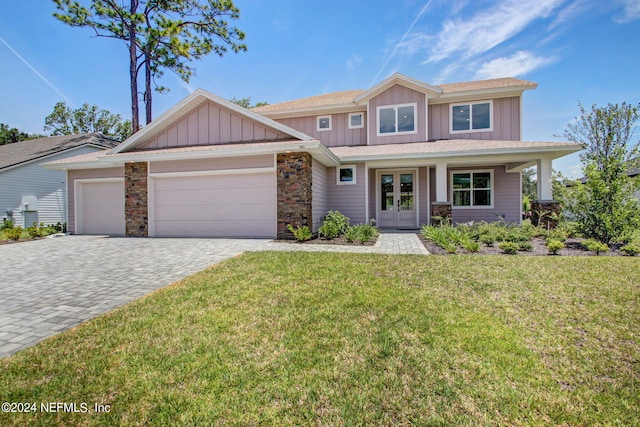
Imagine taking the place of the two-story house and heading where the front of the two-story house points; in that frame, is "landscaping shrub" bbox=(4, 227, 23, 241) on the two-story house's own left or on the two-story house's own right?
on the two-story house's own right

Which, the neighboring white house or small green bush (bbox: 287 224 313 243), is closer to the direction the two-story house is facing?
the small green bush

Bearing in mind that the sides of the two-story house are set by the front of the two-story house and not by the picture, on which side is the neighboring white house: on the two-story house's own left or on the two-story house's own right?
on the two-story house's own right

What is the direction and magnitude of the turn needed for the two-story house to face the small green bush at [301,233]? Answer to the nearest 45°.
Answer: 0° — it already faces it

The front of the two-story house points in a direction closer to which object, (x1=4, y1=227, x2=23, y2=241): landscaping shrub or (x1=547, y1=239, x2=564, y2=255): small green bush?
the small green bush

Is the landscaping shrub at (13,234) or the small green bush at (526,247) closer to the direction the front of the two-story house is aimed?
the small green bush

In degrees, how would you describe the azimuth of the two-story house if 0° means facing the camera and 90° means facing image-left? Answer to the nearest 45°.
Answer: approximately 0°

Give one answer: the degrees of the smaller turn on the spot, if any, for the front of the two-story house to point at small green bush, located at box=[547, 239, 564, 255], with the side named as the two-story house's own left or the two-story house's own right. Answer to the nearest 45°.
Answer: approximately 45° to the two-story house's own left

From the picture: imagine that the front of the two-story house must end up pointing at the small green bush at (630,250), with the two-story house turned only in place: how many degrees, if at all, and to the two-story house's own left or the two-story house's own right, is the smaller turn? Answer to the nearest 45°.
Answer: approximately 45° to the two-story house's own left
